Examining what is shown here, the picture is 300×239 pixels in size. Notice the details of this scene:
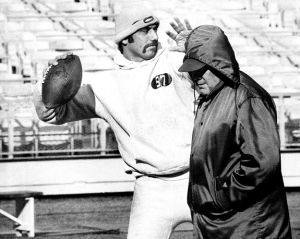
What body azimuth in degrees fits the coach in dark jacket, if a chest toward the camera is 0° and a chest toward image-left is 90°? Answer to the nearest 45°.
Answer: approximately 45°

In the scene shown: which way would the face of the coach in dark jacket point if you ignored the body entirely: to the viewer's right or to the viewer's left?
to the viewer's left
